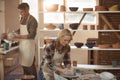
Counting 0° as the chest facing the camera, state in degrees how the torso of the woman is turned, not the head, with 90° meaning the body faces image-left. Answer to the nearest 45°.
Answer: approximately 315°

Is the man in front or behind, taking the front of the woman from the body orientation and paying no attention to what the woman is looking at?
behind
